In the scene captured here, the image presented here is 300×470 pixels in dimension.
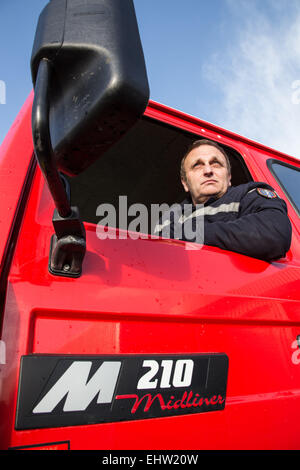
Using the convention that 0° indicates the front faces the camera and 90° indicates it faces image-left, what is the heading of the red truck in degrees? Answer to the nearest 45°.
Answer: approximately 45°
